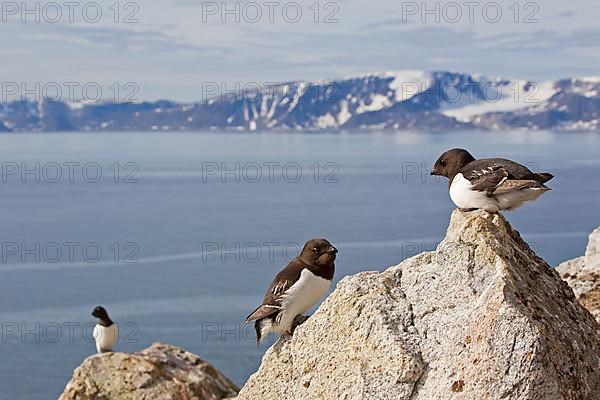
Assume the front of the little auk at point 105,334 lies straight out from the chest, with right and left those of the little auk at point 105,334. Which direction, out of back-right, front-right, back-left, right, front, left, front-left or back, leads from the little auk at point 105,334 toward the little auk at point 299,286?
front-left

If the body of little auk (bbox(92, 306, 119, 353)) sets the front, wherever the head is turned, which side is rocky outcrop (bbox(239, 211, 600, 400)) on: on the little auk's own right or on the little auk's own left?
on the little auk's own left

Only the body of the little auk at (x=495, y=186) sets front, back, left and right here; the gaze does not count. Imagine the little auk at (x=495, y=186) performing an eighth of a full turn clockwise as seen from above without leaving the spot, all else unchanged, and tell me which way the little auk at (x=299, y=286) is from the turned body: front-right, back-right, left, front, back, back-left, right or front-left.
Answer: front-left

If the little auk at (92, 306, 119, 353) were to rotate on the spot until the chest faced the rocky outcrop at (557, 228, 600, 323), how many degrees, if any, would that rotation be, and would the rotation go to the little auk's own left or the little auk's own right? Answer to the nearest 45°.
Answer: approximately 90° to the little auk's own left

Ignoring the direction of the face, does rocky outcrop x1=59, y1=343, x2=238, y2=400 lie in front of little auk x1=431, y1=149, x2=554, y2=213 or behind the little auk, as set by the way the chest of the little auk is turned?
in front

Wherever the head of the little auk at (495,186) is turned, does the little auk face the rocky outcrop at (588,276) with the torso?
no

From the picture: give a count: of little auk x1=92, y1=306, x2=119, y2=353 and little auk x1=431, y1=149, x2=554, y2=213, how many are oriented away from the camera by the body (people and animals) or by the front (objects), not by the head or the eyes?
0

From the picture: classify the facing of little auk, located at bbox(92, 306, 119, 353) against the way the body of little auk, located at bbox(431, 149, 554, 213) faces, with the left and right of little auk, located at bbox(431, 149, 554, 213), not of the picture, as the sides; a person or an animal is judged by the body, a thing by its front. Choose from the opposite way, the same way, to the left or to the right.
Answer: to the left

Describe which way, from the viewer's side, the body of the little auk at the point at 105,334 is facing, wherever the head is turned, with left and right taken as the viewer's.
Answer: facing the viewer and to the left of the viewer

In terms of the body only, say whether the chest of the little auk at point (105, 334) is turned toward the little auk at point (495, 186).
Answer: no

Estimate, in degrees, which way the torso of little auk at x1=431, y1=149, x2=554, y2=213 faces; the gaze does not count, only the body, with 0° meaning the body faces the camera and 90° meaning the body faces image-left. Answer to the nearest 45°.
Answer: approximately 90°

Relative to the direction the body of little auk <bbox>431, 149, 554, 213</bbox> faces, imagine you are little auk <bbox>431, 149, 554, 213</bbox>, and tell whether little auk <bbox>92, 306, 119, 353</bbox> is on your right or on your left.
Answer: on your right
